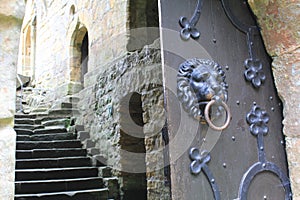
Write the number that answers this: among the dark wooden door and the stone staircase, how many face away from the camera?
0

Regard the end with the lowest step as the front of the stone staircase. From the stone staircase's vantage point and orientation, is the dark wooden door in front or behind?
in front

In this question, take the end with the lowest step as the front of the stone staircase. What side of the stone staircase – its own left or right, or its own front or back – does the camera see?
front
